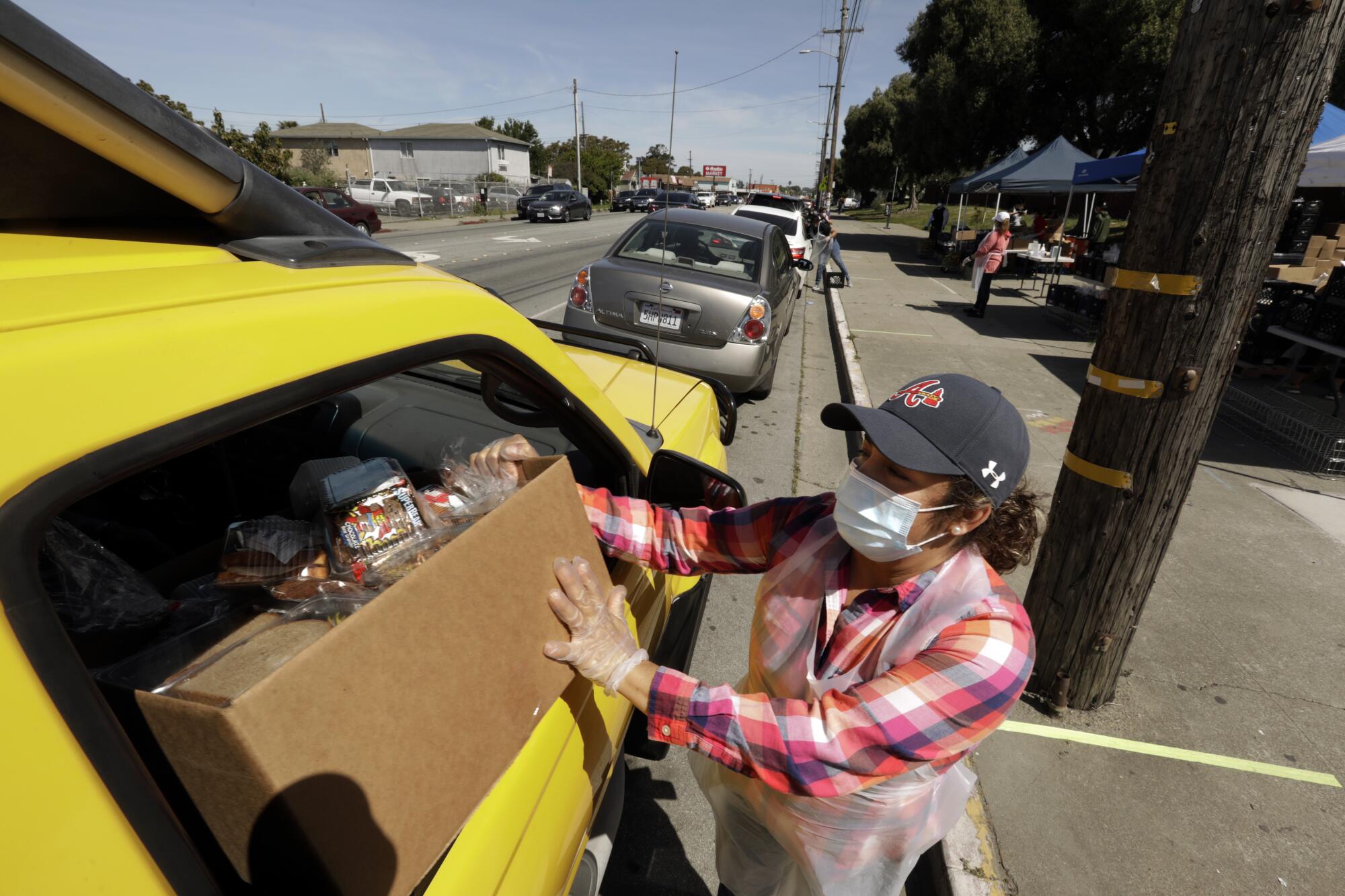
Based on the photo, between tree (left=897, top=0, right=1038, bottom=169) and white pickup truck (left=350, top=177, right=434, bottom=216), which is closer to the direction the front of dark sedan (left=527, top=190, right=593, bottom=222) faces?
the white pickup truck

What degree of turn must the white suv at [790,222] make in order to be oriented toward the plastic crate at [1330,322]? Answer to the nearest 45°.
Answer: approximately 135° to its right

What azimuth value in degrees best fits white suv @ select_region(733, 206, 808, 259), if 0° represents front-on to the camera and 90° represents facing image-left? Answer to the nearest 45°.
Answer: approximately 180°

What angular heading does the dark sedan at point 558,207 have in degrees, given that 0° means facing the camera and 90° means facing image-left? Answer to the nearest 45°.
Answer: approximately 45°

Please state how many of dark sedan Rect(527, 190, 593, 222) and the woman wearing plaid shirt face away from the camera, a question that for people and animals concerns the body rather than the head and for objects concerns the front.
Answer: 0

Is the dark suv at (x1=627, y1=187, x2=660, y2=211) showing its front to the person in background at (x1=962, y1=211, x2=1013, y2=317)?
yes

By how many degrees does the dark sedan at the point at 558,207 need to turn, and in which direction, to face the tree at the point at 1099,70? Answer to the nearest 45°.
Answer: approximately 90° to its left

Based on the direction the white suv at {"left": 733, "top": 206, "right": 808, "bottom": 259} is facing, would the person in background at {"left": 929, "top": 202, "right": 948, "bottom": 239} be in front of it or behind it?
in front

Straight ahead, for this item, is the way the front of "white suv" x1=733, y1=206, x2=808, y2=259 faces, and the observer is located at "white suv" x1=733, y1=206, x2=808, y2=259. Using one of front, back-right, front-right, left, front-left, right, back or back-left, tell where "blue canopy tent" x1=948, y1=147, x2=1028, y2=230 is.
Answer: front-right

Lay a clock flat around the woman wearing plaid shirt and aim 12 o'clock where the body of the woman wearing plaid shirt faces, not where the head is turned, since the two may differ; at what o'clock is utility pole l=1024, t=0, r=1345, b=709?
The utility pole is roughly at 6 o'clock from the woman wearing plaid shirt.

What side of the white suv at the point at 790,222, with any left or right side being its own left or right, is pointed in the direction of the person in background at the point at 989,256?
right

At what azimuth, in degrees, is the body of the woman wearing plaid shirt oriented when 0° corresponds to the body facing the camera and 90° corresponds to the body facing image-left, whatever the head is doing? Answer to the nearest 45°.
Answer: approximately 45°

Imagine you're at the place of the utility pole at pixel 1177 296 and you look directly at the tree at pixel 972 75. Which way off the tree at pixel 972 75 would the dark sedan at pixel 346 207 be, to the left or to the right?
left

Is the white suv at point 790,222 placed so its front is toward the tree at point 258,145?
no
